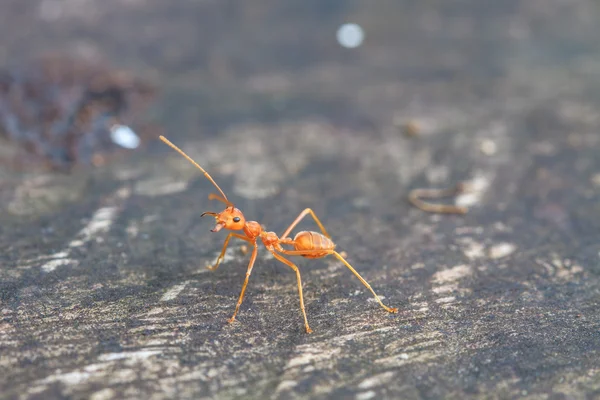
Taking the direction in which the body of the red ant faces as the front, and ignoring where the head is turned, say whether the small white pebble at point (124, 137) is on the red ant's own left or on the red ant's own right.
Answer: on the red ant's own right

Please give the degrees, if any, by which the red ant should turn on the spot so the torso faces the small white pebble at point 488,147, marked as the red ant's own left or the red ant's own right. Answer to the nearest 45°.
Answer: approximately 135° to the red ant's own right

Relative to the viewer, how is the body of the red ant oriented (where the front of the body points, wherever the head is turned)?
to the viewer's left
